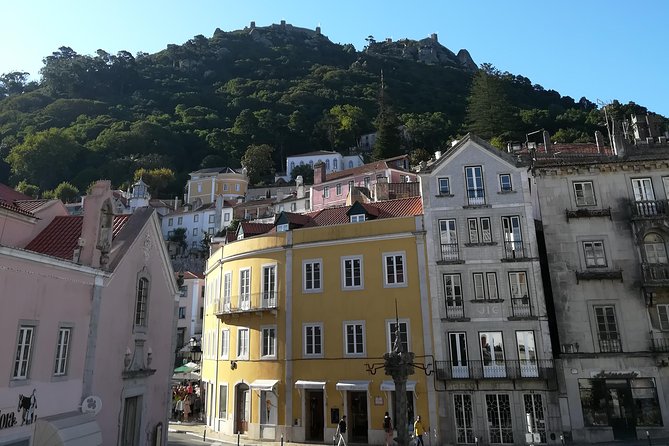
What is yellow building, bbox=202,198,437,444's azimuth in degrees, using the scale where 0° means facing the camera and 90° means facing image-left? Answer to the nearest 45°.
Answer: approximately 0°

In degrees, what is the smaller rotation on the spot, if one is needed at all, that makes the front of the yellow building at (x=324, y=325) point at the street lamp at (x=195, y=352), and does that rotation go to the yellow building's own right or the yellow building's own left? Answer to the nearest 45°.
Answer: approximately 135° to the yellow building's own right

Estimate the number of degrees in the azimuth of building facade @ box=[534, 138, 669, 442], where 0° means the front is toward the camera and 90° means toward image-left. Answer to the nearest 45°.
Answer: approximately 0°

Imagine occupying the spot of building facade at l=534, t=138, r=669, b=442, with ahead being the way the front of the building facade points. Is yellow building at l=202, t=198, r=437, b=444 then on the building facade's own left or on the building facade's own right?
on the building facade's own right

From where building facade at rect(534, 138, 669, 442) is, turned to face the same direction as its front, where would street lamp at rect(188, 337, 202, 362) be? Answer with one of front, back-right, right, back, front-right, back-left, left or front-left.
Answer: right

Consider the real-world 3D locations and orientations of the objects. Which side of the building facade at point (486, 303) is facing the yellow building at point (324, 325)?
right

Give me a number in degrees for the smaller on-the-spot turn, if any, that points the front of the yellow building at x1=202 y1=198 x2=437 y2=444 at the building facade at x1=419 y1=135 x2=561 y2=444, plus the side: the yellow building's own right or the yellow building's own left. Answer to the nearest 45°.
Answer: approximately 90° to the yellow building's own left
